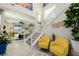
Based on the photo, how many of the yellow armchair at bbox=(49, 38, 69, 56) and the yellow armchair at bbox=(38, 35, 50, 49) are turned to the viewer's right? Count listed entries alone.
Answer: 0

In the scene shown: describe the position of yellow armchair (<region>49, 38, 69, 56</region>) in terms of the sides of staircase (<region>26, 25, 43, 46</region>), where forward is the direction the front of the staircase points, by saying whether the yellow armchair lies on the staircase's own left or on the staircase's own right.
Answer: on the staircase's own left

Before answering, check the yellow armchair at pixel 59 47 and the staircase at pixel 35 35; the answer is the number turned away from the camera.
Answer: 0

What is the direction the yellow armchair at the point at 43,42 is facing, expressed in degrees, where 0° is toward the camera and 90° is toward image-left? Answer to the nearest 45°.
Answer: approximately 45°

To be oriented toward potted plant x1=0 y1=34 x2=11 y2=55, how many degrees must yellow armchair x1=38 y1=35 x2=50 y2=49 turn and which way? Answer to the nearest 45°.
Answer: approximately 45° to its right

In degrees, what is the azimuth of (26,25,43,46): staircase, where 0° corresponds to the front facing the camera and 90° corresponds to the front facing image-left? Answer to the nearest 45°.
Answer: approximately 45°
